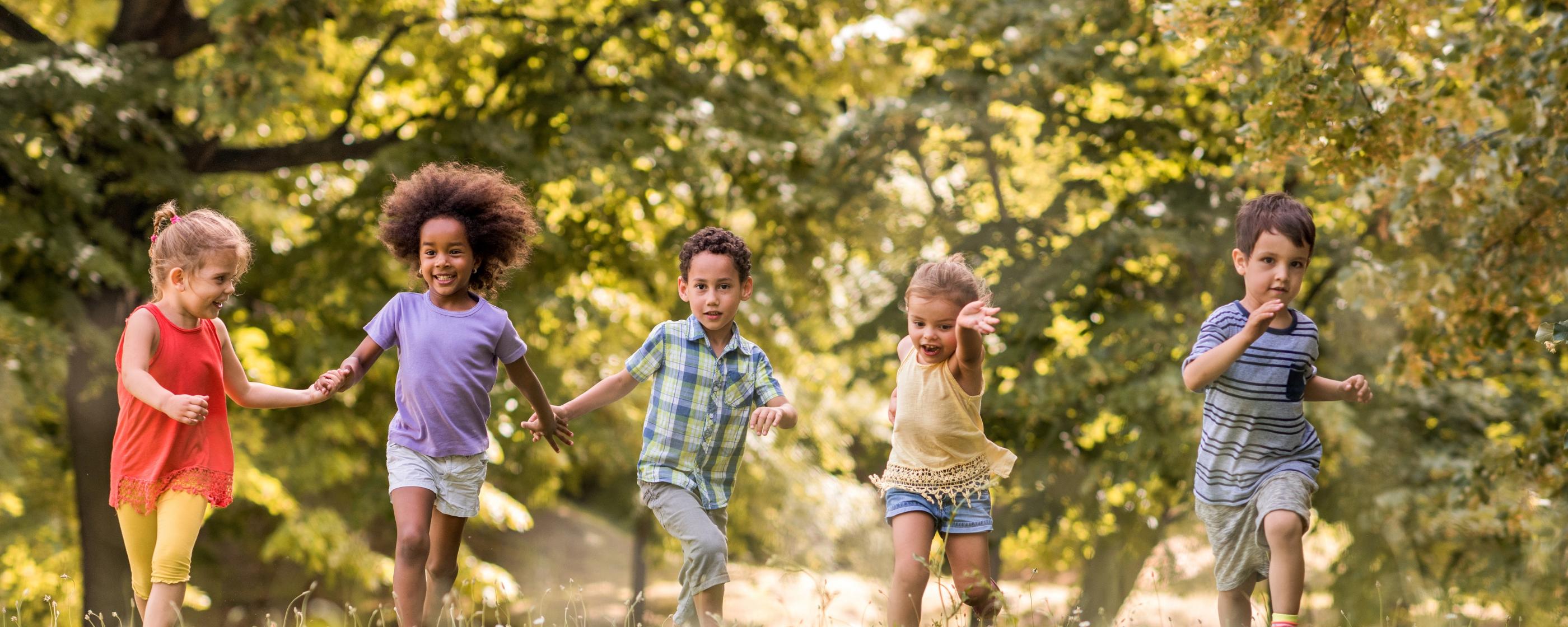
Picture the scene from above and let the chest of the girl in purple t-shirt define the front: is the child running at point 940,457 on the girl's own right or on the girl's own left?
on the girl's own left

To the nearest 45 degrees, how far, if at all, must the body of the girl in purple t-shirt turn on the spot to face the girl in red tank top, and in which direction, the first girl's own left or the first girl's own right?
approximately 90° to the first girl's own right

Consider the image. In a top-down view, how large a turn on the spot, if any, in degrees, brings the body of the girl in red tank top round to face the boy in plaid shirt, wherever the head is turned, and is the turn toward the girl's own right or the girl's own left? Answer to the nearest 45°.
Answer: approximately 45° to the girl's own left

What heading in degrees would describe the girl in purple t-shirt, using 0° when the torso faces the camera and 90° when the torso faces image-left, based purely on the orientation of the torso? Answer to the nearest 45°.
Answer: approximately 0°

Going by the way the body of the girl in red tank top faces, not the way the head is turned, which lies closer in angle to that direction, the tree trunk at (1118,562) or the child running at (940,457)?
the child running

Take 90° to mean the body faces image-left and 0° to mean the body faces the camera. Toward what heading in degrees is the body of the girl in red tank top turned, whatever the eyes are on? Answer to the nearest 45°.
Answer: approximately 315°

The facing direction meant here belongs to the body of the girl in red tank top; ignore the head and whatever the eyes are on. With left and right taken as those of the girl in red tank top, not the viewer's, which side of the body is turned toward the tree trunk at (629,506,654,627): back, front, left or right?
left

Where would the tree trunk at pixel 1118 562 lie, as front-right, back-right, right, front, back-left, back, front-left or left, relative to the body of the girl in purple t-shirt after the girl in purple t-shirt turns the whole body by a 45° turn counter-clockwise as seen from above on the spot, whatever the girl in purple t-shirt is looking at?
left

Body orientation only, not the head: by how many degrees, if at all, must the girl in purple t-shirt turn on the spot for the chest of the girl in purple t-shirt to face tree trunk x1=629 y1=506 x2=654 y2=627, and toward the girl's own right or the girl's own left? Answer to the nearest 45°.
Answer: approximately 180°

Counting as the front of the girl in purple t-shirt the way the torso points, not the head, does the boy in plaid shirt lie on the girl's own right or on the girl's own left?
on the girl's own left

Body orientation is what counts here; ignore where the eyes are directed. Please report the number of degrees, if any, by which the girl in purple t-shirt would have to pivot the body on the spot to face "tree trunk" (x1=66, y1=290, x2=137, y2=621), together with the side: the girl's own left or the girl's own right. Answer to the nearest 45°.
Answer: approximately 180°
